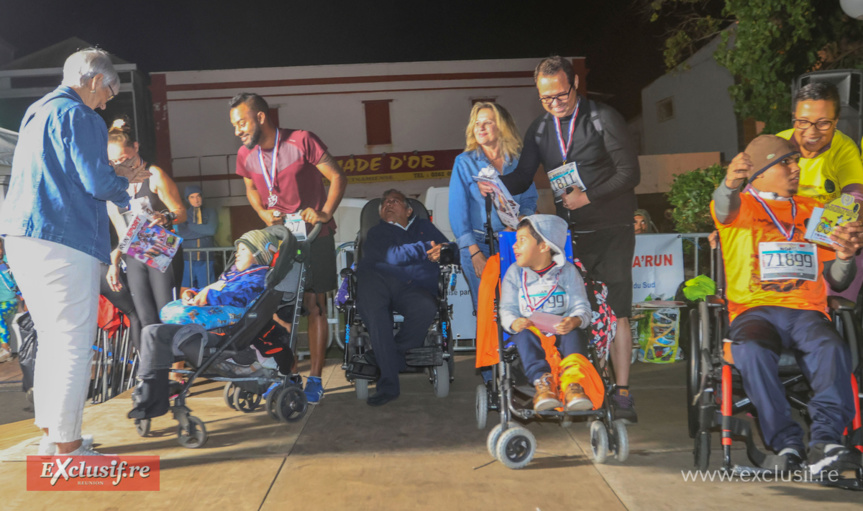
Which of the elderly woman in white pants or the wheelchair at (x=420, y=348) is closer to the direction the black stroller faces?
the elderly woman in white pants

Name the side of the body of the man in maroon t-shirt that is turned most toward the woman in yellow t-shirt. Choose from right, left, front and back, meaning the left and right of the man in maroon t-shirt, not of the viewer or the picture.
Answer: left

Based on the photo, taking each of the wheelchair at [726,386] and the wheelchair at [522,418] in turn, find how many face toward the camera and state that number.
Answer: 2

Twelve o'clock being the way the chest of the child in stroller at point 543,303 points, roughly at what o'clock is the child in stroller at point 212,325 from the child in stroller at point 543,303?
the child in stroller at point 212,325 is roughly at 3 o'clock from the child in stroller at point 543,303.

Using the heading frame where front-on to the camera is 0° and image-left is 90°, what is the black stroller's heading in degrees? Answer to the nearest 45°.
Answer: approximately 45°

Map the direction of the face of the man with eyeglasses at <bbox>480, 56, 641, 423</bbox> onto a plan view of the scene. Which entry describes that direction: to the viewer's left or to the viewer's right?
to the viewer's left

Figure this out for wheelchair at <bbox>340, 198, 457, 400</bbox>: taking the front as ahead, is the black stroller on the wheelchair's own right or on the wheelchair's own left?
on the wheelchair's own right

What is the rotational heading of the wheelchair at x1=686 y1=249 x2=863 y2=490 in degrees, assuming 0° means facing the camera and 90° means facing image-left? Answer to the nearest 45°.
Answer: approximately 0°

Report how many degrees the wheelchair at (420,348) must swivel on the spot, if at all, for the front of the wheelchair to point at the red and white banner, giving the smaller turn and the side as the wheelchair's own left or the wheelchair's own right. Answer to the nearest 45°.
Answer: approximately 135° to the wheelchair's own left
